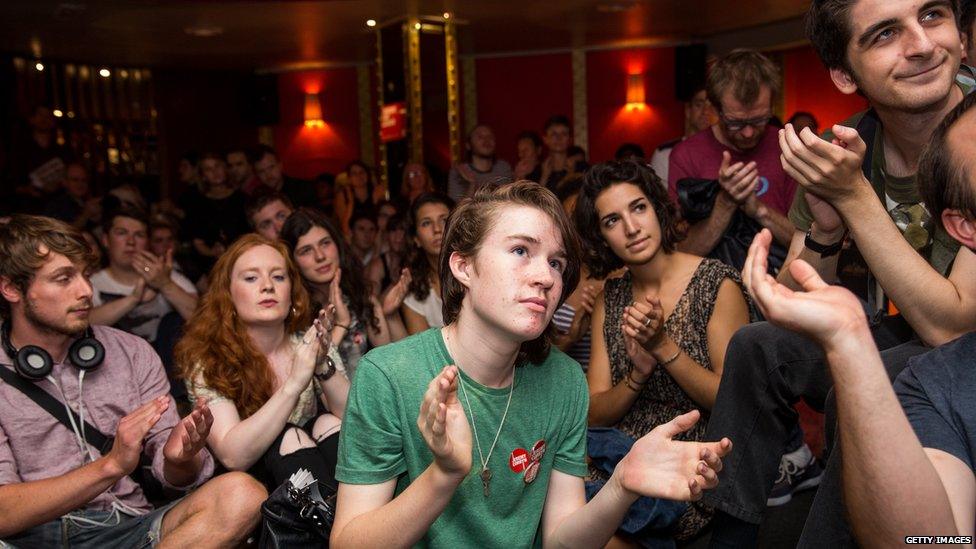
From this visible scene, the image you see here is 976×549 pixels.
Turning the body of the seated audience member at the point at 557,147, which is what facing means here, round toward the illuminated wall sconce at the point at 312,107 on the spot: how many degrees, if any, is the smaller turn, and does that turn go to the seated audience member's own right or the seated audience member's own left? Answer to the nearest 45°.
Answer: approximately 135° to the seated audience member's own right

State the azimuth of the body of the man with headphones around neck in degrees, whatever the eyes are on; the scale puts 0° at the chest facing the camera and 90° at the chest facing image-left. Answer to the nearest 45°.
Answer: approximately 315°

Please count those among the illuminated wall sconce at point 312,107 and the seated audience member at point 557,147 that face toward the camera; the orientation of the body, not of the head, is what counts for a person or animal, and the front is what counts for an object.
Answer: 2
